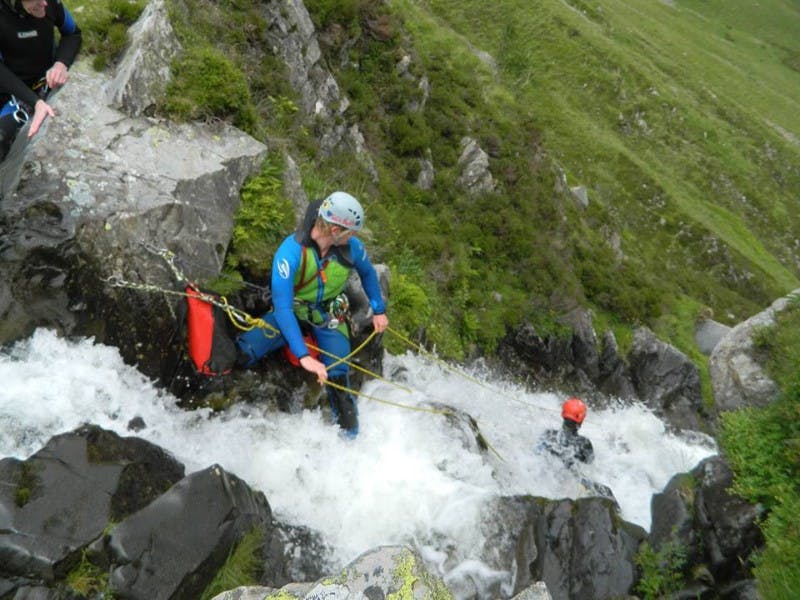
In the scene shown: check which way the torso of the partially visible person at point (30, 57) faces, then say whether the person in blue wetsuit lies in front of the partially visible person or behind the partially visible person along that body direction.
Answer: in front

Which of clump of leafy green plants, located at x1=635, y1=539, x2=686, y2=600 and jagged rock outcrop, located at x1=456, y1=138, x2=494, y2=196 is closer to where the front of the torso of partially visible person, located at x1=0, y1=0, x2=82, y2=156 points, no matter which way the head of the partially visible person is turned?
the clump of leafy green plants

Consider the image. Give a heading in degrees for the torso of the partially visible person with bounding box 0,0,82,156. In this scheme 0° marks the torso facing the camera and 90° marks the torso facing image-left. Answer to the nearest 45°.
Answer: approximately 315°

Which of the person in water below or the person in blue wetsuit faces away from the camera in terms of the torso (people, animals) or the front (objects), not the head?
the person in water below

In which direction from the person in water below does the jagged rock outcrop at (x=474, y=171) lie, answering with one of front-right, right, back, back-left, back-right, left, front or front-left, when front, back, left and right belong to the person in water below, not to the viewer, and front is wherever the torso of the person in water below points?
front-left

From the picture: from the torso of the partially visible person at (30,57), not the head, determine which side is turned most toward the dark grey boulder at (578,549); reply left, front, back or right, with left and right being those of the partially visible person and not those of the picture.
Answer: front

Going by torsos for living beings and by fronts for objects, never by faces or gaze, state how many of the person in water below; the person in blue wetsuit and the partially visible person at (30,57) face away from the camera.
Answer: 1

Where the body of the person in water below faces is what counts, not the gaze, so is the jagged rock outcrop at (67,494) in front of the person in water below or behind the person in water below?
behind

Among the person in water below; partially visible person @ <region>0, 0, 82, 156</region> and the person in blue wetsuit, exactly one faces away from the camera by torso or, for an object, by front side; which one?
the person in water below

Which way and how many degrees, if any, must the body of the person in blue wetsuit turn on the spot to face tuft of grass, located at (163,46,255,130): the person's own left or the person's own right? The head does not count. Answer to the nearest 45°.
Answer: approximately 180°

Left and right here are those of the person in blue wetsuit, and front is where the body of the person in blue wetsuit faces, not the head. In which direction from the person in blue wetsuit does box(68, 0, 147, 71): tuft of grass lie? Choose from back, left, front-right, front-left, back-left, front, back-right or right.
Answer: back

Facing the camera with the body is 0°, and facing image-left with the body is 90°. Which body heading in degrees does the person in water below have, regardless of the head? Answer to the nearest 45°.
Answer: approximately 180°
